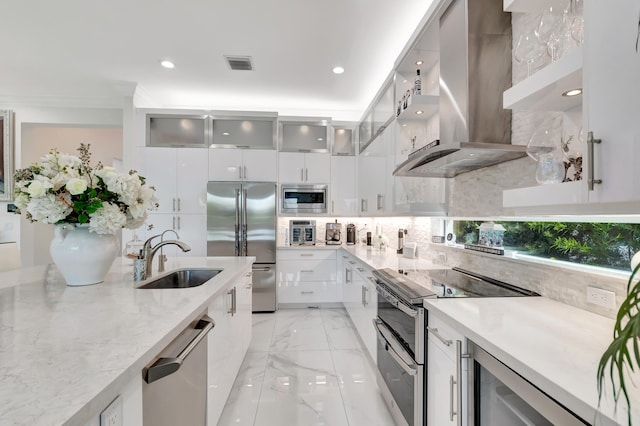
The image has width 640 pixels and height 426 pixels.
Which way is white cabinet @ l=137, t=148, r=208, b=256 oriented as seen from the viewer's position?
toward the camera

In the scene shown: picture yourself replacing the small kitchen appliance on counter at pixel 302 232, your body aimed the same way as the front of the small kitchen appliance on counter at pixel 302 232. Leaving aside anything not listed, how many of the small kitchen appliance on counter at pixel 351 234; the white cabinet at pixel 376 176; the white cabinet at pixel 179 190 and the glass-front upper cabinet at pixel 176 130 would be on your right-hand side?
2

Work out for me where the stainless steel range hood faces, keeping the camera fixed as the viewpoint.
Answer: facing the viewer and to the left of the viewer

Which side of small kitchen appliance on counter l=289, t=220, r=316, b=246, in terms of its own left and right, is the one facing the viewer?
front

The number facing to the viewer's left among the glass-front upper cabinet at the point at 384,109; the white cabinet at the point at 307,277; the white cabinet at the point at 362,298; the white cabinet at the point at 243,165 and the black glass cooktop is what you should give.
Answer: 3

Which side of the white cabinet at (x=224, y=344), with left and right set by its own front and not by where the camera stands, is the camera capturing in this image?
right

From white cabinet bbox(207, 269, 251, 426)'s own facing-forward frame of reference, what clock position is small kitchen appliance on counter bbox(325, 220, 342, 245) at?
The small kitchen appliance on counter is roughly at 10 o'clock from the white cabinet.

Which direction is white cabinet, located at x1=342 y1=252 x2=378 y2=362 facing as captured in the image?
to the viewer's left

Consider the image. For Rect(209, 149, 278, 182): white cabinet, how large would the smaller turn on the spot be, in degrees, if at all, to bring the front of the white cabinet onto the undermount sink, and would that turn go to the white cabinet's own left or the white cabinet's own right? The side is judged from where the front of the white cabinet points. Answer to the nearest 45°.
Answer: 0° — it already faces it

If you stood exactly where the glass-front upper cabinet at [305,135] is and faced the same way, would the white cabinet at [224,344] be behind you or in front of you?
in front

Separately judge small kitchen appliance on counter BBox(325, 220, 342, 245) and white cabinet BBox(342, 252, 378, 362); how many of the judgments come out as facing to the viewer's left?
1

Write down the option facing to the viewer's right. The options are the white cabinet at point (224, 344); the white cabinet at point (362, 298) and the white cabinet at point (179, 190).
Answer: the white cabinet at point (224, 344)

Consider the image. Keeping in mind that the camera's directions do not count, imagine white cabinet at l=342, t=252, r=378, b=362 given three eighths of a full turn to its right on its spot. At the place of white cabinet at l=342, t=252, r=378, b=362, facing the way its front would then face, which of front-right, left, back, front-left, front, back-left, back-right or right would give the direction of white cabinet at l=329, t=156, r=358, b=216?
front-left

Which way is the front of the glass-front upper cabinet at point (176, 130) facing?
toward the camera

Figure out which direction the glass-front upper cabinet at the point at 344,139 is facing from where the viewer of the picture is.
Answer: facing the viewer

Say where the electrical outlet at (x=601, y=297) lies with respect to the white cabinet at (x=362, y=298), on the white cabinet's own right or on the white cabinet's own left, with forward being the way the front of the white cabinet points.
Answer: on the white cabinet's own left

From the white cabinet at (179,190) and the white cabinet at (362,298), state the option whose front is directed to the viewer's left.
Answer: the white cabinet at (362,298)
